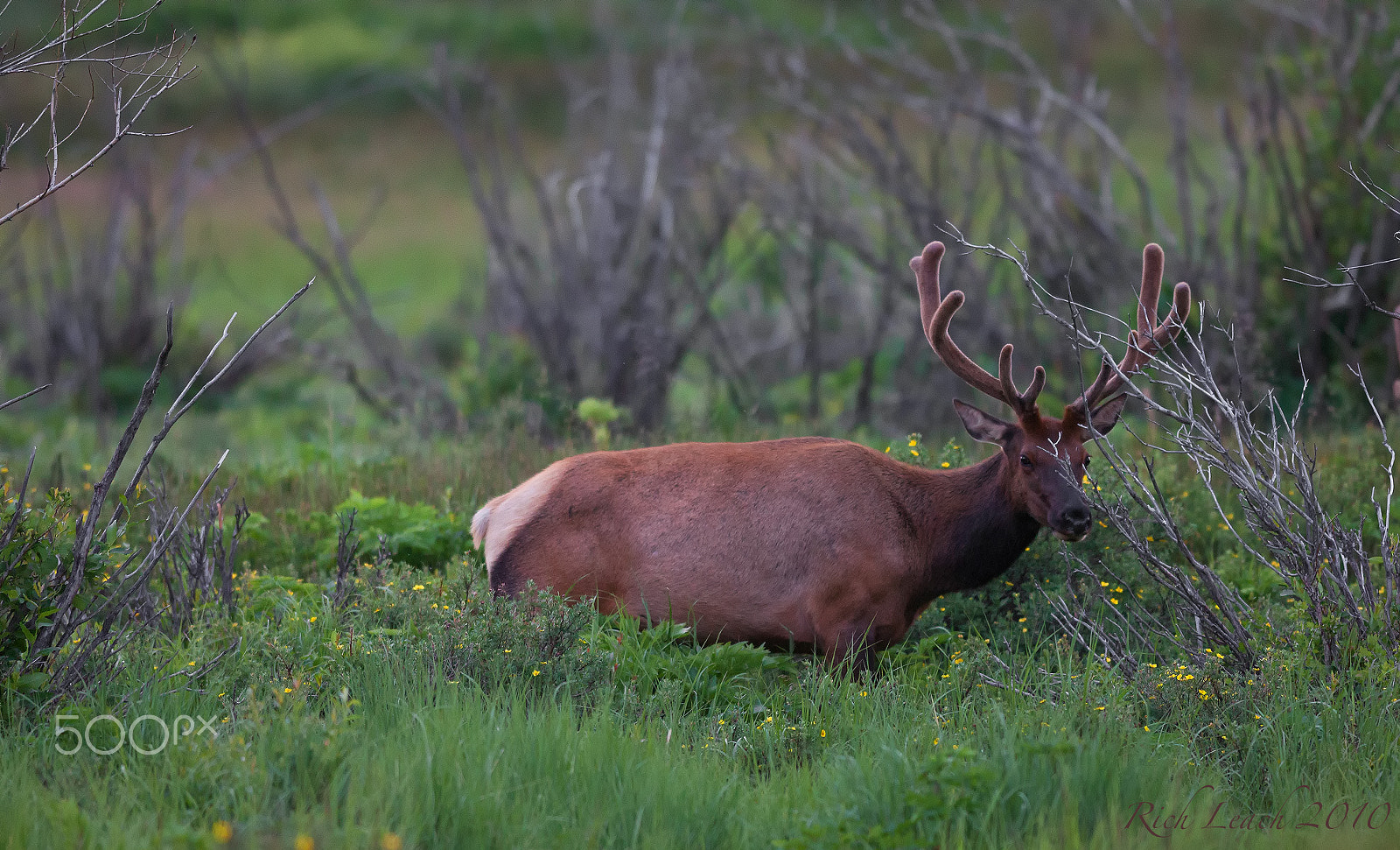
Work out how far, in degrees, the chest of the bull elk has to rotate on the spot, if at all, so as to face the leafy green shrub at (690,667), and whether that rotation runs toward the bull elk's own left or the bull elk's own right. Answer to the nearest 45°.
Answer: approximately 135° to the bull elk's own right

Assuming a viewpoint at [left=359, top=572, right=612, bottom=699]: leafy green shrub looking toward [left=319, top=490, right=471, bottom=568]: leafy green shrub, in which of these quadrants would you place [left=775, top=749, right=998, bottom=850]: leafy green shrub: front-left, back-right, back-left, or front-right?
back-right

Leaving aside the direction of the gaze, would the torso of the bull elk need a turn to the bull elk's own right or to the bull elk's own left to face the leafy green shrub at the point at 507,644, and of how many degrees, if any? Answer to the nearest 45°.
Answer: approximately 135° to the bull elk's own right

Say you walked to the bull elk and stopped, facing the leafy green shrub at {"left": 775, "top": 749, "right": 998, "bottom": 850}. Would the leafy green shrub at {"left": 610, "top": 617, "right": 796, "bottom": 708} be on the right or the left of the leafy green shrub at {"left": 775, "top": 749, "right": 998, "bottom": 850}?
right

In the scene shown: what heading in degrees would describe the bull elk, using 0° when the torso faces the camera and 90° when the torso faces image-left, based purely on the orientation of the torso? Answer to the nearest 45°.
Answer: approximately 270°

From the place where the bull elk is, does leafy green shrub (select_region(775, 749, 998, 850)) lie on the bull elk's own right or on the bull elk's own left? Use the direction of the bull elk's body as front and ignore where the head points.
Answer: on the bull elk's own right

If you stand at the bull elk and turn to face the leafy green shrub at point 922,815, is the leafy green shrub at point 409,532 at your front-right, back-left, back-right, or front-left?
back-right
